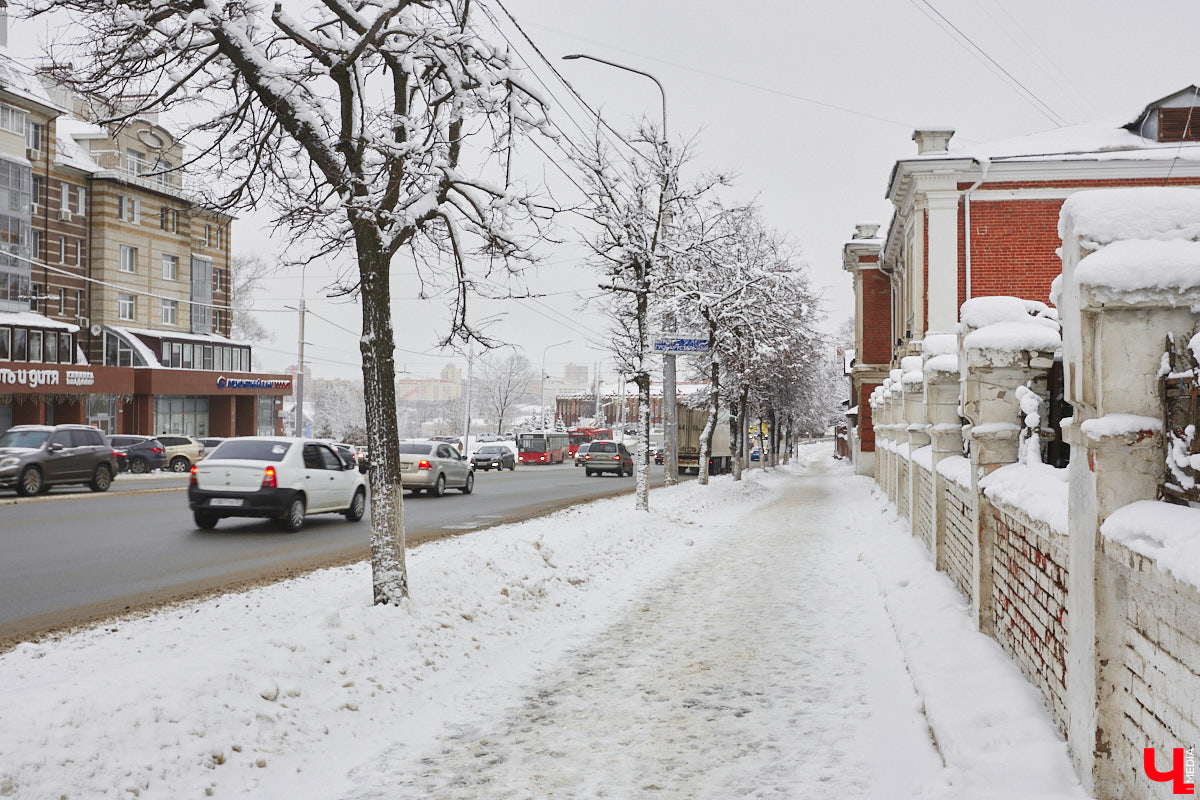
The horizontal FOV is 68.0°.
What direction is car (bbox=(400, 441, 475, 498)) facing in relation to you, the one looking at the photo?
facing away from the viewer and to the right of the viewer

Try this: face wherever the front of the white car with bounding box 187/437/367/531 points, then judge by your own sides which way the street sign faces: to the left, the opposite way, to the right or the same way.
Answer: the opposite way

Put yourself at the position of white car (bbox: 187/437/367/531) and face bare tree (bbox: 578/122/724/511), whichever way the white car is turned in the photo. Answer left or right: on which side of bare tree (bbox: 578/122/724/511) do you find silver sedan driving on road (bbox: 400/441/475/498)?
left

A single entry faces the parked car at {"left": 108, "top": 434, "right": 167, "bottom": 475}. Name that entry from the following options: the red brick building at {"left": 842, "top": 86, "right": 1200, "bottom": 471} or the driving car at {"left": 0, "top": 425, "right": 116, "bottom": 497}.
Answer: the red brick building

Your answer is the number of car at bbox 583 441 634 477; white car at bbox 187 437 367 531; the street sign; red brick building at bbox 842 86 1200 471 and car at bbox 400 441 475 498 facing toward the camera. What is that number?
1

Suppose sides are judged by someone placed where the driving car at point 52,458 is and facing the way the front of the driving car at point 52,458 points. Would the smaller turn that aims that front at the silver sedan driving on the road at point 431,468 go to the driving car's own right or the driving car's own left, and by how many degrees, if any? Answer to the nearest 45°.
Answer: approximately 135° to the driving car's own left

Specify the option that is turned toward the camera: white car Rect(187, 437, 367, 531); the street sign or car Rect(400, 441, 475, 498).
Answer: the street sign

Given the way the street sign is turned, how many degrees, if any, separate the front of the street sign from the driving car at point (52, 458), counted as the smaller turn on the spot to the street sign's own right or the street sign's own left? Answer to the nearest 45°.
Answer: approximately 90° to the street sign's own right

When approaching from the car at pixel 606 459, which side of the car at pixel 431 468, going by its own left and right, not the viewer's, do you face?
front

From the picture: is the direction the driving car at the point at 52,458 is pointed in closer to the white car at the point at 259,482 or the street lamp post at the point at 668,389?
the white car

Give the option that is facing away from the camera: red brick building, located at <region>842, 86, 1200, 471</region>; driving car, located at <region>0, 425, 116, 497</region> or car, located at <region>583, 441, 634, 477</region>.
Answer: car, located at <region>583, 441, 634, 477</region>

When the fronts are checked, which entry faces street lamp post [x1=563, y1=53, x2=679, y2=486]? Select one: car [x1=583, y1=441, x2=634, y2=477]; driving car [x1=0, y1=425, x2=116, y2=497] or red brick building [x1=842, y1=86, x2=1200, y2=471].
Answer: the red brick building

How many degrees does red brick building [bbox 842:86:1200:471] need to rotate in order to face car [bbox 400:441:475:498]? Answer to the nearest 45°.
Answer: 0° — it already faces it

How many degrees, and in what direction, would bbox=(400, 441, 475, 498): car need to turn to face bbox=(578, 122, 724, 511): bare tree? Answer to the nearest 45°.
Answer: approximately 90° to its right

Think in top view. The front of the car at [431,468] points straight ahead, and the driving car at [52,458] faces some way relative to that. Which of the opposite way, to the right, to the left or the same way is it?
the opposite way

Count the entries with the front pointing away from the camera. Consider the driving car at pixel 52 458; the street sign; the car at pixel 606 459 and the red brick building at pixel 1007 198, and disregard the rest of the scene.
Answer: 1

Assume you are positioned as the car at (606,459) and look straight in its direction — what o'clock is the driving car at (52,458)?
the driving car at (52,458) is roughly at 7 o'clock from the car at (606,459).
